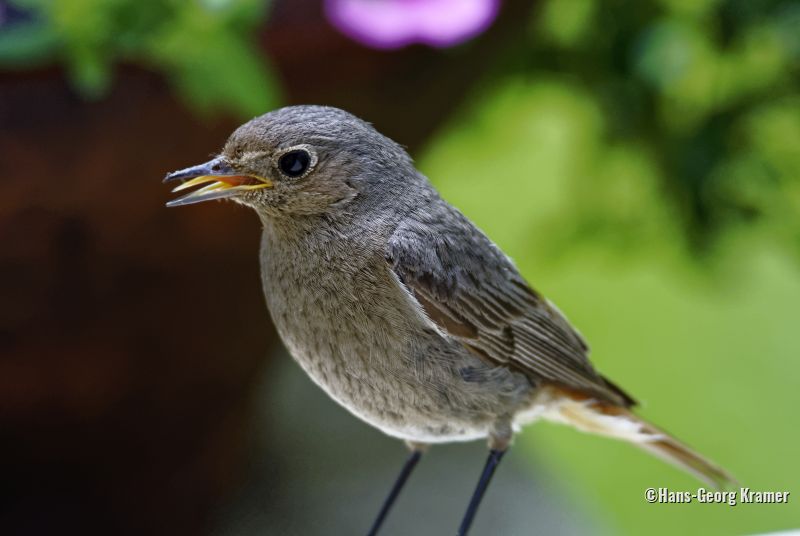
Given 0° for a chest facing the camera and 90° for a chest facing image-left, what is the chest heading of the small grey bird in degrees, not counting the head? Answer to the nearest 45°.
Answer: approximately 90°
